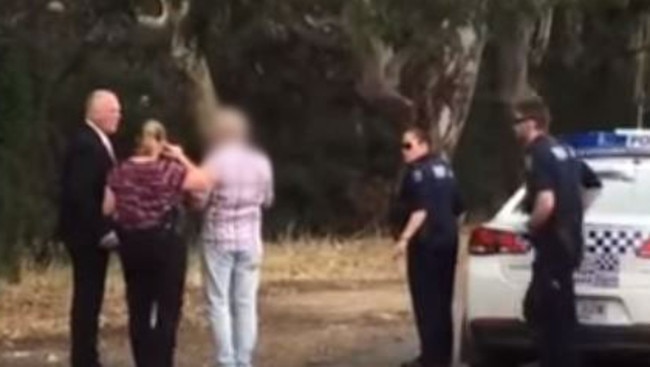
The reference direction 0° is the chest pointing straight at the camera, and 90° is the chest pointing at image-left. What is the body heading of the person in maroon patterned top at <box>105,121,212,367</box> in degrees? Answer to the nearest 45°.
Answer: approximately 180°

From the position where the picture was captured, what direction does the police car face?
facing away from the viewer

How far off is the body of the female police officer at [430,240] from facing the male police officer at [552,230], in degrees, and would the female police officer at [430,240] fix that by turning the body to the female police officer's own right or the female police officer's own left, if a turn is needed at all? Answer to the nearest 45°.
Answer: approximately 180°

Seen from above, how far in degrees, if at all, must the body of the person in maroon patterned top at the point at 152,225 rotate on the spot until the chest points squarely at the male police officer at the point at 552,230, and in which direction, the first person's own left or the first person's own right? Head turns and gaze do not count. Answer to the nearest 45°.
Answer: approximately 90° to the first person's own right

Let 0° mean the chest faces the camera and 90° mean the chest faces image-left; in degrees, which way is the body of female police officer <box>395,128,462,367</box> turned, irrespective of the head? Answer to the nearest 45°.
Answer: approximately 135°

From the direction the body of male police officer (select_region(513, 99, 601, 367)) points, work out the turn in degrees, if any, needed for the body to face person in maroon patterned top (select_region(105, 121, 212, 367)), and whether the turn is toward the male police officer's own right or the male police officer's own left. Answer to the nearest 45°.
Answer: approximately 45° to the male police officer's own left

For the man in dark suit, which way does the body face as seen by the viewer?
to the viewer's right
